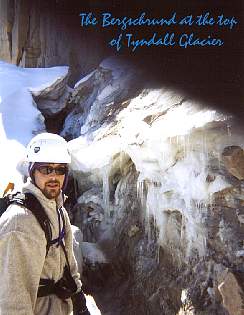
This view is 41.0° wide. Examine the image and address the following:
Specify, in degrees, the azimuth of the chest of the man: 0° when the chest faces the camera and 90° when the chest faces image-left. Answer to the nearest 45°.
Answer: approximately 315°

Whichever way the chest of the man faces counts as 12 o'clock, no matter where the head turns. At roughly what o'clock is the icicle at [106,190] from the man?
The icicle is roughly at 8 o'clock from the man.
